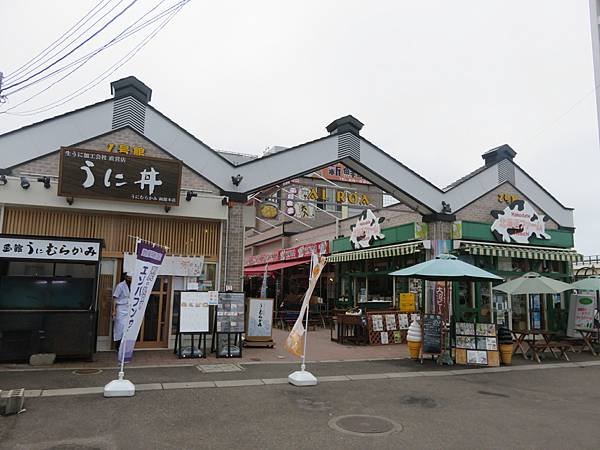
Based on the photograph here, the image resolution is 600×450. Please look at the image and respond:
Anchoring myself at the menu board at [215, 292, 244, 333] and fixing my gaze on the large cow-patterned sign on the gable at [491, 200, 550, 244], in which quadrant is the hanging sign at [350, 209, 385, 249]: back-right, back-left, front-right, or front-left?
front-left

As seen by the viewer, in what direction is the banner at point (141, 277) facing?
toward the camera

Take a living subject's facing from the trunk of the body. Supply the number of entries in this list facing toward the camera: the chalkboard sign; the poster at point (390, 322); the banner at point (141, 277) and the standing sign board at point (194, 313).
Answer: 4

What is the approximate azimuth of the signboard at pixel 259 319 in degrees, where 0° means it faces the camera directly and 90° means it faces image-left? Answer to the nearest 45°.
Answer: approximately 0°

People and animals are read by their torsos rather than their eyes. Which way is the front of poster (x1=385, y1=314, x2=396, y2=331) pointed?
toward the camera

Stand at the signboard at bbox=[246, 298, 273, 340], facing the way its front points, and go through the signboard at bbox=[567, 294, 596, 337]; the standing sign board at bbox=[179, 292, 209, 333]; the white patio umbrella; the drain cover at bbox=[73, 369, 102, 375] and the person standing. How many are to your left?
2

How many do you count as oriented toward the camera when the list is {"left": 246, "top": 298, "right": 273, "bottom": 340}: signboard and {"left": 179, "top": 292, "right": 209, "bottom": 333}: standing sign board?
2

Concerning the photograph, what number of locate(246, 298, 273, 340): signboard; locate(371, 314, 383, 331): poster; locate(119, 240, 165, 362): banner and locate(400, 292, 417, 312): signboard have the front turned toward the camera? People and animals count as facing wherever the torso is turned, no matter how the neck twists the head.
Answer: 4

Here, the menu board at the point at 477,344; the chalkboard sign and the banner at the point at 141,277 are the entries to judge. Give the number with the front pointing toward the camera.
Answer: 3

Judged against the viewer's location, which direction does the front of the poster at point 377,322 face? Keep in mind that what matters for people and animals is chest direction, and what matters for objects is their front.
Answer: facing the viewer

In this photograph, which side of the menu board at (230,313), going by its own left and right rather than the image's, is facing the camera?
front

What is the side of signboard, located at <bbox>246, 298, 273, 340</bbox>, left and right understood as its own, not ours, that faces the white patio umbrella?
left

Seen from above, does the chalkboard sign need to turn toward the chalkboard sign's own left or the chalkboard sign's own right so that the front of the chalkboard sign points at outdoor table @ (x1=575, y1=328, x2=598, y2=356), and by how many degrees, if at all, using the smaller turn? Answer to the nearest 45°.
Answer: approximately 135° to the chalkboard sign's own left

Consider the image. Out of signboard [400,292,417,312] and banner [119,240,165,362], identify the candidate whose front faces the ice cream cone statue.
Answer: the signboard
